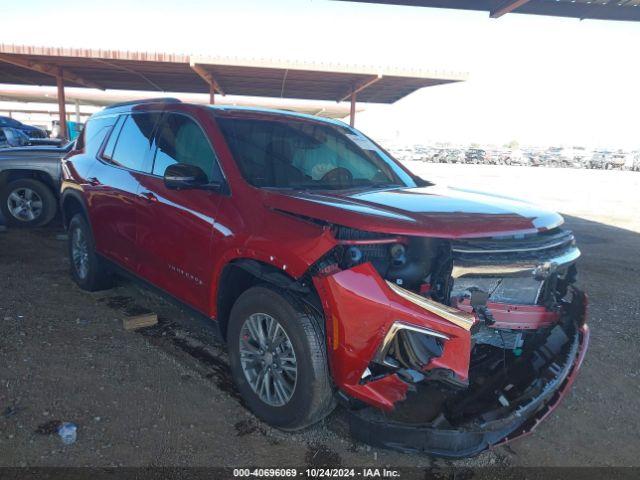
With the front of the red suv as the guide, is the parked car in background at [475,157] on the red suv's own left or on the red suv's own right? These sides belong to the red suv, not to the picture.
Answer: on the red suv's own left

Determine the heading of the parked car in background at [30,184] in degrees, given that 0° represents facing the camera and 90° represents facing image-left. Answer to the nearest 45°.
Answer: approximately 90°

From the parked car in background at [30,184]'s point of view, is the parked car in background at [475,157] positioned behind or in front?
behind

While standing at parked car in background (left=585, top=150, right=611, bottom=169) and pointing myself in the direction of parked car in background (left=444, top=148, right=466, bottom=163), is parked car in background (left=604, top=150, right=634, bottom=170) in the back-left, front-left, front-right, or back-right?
back-left

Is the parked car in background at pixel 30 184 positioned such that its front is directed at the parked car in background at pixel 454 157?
no

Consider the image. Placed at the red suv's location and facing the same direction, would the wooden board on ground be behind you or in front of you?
behind

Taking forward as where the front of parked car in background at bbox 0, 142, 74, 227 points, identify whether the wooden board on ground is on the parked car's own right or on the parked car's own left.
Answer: on the parked car's own left

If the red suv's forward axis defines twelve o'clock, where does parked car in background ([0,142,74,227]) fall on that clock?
The parked car in background is roughly at 6 o'clock from the red suv.

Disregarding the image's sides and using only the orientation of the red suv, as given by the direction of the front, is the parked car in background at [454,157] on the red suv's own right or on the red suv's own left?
on the red suv's own left

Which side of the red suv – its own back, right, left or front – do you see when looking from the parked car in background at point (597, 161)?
left

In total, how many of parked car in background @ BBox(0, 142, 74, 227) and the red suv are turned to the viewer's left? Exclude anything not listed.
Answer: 1

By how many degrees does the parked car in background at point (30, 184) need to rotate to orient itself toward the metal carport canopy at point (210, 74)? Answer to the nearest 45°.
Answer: approximately 135° to its right

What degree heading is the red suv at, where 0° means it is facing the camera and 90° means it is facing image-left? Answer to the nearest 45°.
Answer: approximately 315°

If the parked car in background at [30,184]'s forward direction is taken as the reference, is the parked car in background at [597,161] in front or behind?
behind

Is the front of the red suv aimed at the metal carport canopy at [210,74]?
no

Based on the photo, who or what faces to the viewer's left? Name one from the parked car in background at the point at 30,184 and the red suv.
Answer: the parked car in background
